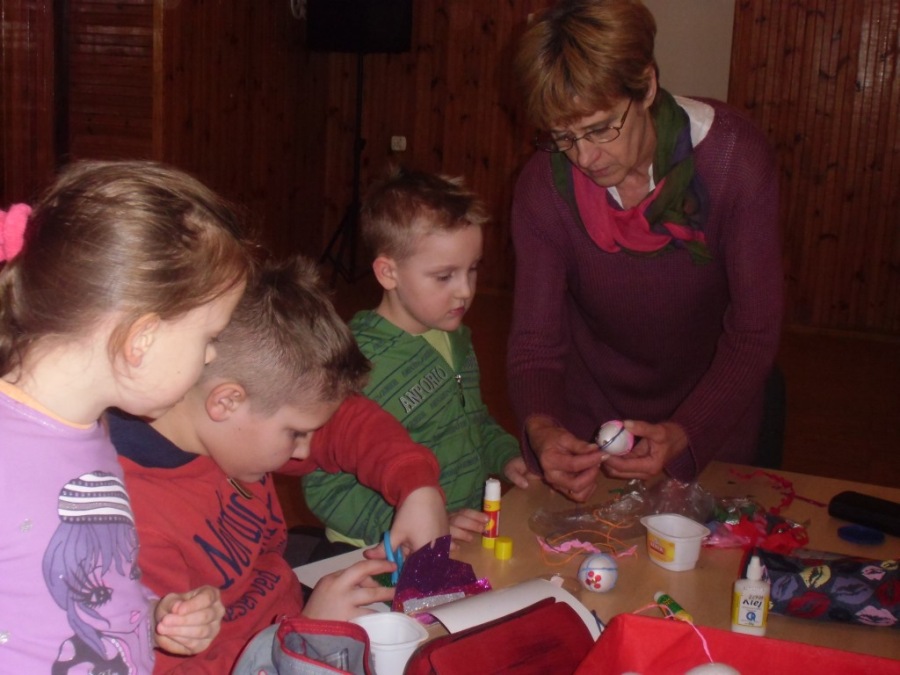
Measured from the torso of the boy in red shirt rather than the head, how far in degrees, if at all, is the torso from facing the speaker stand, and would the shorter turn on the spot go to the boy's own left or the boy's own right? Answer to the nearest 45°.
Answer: approximately 135° to the boy's own left

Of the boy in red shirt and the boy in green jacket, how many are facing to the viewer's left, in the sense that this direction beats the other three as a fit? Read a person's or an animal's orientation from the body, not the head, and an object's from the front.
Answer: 0

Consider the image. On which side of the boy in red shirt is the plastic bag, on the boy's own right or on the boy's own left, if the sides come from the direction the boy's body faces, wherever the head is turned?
on the boy's own left

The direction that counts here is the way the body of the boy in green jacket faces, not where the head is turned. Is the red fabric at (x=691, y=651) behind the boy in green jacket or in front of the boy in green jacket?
in front

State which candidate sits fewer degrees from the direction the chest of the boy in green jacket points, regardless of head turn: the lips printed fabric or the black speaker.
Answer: the lips printed fabric

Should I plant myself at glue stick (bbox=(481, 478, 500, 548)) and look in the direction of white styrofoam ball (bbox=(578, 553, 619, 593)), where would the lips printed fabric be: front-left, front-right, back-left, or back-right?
front-left

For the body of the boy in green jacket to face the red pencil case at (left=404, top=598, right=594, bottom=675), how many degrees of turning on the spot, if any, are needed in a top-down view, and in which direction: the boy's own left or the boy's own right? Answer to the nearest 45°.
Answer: approximately 45° to the boy's own right

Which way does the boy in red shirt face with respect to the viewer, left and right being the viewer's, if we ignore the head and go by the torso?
facing the viewer and to the right of the viewer

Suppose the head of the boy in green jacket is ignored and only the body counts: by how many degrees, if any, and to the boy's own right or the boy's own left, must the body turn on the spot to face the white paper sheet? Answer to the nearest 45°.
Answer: approximately 45° to the boy's own right
